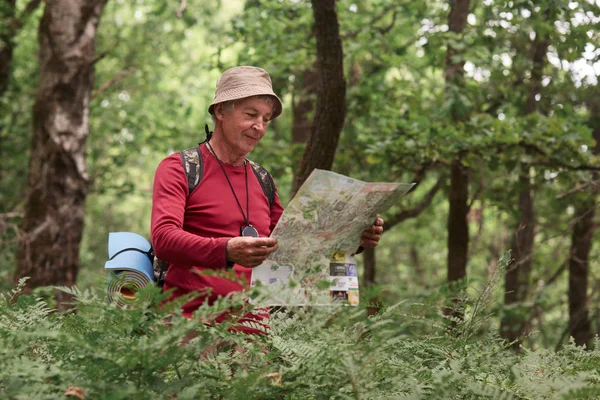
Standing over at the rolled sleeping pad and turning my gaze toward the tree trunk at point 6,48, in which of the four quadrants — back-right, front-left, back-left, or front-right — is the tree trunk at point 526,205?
front-right

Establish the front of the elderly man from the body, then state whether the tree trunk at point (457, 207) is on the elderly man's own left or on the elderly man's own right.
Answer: on the elderly man's own left

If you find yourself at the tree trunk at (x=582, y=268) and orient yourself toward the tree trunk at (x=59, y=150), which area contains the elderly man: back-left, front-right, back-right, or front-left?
front-left

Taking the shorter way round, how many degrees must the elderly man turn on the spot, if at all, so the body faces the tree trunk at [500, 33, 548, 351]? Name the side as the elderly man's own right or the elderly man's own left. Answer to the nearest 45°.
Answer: approximately 90° to the elderly man's own left

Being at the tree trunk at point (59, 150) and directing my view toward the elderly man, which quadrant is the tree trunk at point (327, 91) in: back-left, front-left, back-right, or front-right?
front-left

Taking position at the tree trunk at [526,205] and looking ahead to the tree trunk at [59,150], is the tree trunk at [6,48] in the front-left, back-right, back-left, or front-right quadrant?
front-right

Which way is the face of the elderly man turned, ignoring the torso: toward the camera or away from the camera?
toward the camera

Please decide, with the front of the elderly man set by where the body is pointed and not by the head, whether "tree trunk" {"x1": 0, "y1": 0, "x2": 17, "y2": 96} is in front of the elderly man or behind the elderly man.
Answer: behind

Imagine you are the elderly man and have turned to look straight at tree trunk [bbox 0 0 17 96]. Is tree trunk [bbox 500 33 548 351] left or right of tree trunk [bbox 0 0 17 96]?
right

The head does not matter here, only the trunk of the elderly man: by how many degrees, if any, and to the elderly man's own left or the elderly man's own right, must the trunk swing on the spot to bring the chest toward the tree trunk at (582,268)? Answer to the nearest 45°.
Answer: approximately 90° to the elderly man's own left

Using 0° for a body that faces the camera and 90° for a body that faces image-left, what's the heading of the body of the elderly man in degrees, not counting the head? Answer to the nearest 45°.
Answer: approximately 315°

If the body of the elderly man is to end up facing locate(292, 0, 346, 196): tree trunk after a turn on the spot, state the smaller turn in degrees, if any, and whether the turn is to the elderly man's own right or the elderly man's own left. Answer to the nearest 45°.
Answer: approximately 135° to the elderly man's own left

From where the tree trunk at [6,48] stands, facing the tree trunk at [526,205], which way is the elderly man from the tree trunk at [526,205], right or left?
right
